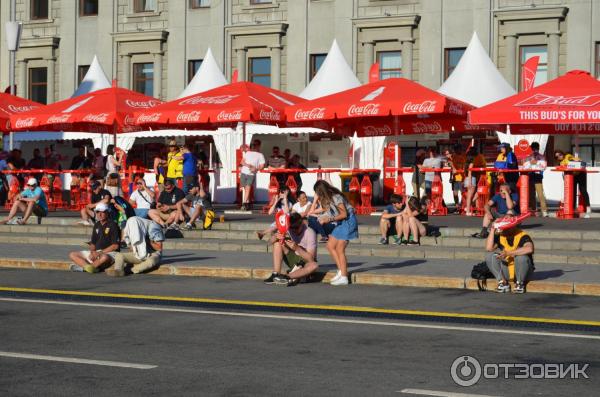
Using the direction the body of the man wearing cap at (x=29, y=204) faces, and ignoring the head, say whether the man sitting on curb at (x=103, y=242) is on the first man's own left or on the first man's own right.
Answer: on the first man's own left

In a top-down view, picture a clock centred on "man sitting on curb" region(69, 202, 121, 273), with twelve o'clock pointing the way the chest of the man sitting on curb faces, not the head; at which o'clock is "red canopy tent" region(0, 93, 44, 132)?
The red canopy tent is roughly at 4 o'clock from the man sitting on curb.

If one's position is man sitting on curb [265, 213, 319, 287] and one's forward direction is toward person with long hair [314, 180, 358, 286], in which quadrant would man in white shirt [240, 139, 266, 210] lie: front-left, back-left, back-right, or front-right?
back-left

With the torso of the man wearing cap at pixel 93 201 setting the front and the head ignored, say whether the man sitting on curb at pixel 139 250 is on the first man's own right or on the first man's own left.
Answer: on the first man's own left

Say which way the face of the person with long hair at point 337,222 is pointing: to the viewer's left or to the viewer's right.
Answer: to the viewer's left

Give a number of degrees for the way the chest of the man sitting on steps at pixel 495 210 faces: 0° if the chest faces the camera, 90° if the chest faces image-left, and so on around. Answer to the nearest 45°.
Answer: approximately 45°

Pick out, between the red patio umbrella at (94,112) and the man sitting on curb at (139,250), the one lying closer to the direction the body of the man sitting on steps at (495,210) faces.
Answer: the man sitting on curb
